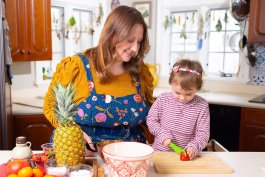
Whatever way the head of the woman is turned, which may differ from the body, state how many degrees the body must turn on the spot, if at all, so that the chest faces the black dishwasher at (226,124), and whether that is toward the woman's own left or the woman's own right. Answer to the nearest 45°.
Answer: approximately 135° to the woman's own left

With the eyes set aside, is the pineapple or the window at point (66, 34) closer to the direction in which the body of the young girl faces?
the pineapple

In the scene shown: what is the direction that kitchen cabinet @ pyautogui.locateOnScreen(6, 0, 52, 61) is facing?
toward the camera

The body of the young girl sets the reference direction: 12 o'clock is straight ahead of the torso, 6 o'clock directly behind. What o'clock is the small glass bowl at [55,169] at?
The small glass bowl is roughly at 1 o'clock from the young girl.

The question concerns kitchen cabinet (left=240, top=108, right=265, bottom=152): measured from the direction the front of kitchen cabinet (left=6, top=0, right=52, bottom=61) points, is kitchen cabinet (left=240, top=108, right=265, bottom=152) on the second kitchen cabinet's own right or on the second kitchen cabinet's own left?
on the second kitchen cabinet's own left

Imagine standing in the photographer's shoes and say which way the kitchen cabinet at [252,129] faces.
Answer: facing the viewer

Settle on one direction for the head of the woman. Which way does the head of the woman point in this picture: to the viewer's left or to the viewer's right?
to the viewer's right

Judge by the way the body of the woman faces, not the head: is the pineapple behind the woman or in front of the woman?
in front

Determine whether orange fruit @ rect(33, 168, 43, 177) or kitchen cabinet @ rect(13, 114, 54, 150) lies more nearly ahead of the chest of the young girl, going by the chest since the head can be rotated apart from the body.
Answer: the orange fruit

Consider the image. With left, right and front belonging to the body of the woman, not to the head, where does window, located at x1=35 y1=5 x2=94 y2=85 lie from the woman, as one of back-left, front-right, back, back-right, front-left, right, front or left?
back

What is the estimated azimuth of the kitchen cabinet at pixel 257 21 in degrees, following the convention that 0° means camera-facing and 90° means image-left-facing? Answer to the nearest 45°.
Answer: approximately 0°

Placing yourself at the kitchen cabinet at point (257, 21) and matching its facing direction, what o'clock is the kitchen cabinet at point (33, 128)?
the kitchen cabinet at point (33, 128) is roughly at 2 o'clock from the kitchen cabinet at point (257, 21).

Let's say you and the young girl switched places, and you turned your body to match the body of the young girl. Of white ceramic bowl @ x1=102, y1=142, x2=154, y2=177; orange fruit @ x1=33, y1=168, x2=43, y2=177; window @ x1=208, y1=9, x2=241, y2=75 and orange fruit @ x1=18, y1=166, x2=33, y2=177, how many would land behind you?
1

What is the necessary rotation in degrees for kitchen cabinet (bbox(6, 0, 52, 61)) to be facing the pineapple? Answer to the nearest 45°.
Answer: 0° — it already faces it

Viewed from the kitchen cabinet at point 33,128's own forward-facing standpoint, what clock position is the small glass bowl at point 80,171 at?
The small glass bowl is roughly at 12 o'clock from the kitchen cabinet.

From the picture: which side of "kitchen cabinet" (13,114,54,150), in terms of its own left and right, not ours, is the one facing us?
front
